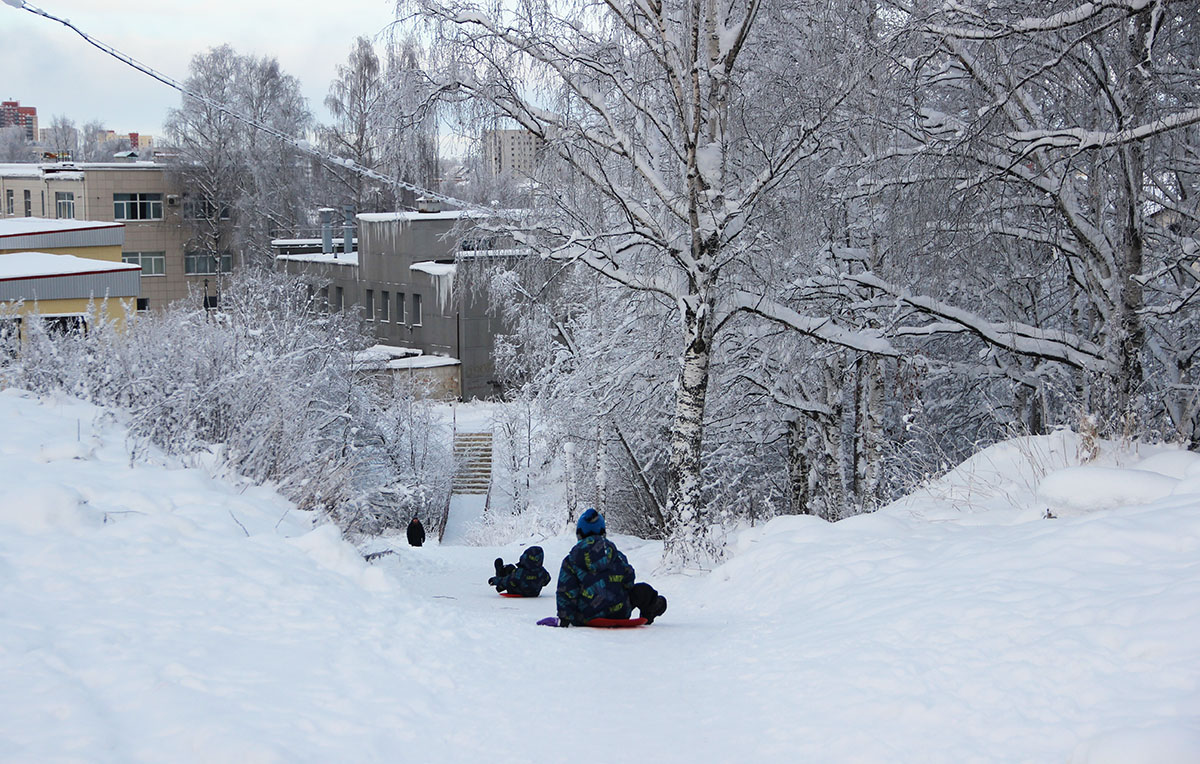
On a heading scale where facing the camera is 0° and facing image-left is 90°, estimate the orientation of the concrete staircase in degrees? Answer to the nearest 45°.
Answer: approximately 0°

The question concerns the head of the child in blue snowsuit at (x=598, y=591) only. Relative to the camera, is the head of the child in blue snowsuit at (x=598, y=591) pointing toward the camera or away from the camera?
away from the camera

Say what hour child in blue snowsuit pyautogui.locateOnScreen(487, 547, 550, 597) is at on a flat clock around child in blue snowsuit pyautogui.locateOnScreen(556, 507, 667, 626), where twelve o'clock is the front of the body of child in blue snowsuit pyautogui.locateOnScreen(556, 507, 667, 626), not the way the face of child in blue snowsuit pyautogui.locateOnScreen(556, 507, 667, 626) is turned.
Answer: child in blue snowsuit pyautogui.locateOnScreen(487, 547, 550, 597) is roughly at 10 o'clock from child in blue snowsuit pyautogui.locateOnScreen(556, 507, 667, 626).

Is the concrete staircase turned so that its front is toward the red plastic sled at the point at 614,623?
yes

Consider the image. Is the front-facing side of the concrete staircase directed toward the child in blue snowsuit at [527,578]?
yes

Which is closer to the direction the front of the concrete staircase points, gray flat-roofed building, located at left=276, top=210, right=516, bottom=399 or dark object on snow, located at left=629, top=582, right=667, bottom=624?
the dark object on snow

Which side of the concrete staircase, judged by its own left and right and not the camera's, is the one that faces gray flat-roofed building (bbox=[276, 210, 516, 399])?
back

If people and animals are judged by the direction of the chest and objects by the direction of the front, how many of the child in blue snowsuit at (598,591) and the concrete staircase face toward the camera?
1
